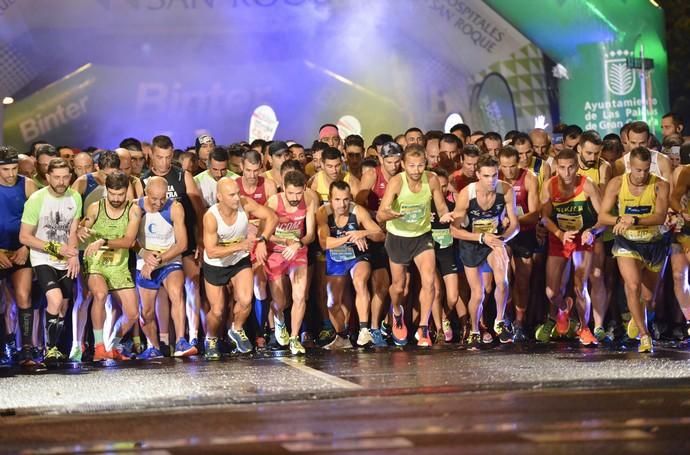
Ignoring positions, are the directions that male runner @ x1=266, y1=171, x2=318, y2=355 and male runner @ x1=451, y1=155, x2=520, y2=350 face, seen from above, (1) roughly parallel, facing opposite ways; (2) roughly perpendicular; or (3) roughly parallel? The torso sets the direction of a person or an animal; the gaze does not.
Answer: roughly parallel

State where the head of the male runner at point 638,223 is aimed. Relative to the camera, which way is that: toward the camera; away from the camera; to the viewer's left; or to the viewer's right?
toward the camera

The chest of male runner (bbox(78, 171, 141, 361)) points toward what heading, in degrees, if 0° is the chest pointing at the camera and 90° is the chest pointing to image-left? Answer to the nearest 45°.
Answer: approximately 0°

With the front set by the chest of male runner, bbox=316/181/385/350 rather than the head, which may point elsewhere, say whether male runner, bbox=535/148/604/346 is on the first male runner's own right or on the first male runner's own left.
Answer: on the first male runner's own left

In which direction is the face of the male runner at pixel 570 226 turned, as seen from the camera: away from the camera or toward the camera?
toward the camera

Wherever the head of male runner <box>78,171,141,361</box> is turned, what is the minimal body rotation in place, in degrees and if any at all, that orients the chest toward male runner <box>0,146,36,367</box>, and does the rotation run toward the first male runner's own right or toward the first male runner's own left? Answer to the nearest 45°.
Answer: approximately 90° to the first male runner's own right

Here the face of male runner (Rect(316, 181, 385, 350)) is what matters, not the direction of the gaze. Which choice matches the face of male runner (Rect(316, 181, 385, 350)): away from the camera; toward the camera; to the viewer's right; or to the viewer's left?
toward the camera

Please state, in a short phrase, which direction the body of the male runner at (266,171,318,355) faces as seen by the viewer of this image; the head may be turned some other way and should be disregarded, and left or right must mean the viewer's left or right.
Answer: facing the viewer

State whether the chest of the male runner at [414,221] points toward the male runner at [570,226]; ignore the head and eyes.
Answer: no

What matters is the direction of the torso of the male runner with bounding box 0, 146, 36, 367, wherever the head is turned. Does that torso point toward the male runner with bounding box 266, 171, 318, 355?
no

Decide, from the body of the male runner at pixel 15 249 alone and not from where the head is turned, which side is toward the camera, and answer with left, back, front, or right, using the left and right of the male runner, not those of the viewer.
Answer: front

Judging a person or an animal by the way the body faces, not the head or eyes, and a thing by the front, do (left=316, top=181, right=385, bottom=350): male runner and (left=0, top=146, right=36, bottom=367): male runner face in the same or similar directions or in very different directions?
same or similar directions

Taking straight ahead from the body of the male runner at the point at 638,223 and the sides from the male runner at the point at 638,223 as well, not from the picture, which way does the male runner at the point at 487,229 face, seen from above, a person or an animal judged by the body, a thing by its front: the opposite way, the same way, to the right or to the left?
the same way

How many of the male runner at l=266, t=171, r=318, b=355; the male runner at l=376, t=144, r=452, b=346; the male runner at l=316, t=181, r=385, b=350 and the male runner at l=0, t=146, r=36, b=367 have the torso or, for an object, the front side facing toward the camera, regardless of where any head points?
4

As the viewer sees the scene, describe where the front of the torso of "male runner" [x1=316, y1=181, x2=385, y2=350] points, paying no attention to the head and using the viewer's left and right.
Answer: facing the viewer

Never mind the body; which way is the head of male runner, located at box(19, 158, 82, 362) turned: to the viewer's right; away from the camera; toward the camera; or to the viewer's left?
toward the camera

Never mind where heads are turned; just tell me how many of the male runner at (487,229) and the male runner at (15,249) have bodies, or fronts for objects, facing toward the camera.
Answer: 2
